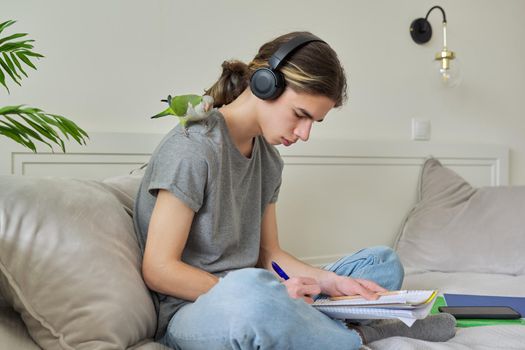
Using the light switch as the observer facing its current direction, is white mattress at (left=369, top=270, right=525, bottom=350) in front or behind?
in front

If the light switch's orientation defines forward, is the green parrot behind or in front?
in front

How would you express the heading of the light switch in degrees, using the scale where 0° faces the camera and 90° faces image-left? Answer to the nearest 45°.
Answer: approximately 0°
